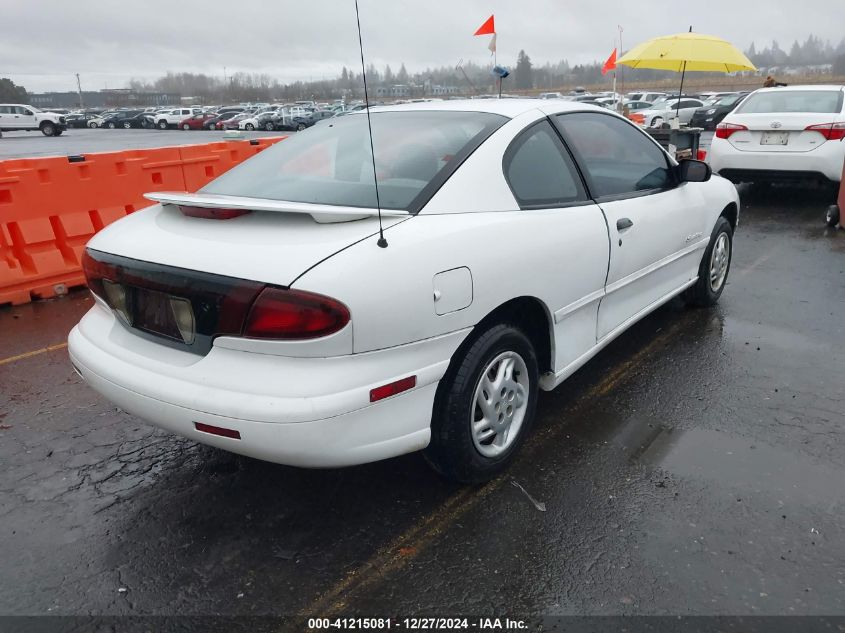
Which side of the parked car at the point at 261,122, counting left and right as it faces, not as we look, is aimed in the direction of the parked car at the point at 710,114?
left

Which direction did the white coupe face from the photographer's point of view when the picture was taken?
facing away from the viewer and to the right of the viewer

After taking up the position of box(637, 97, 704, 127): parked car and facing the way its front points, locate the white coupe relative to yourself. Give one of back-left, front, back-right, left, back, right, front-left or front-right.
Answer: front-left

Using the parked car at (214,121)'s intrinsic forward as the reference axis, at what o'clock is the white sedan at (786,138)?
The white sedan is roughly at 10 o'clock from the parked car.

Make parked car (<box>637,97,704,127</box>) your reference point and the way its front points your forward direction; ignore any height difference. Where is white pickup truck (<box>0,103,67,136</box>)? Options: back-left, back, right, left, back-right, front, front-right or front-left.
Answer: front-right

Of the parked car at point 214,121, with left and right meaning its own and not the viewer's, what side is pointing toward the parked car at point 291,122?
left

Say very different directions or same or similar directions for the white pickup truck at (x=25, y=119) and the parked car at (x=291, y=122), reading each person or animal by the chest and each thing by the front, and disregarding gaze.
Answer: very different directions
